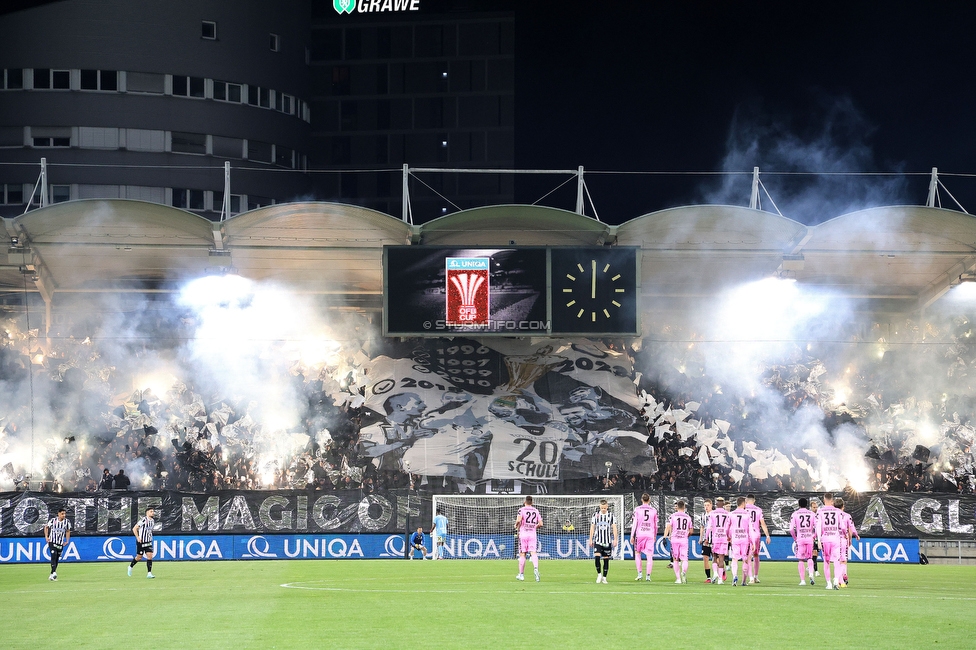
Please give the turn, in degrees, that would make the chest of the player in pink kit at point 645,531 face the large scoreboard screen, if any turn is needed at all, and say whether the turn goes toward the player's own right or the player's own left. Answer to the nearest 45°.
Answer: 0° — they already face it

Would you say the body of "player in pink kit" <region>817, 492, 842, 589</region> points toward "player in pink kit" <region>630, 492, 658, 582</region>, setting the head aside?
no

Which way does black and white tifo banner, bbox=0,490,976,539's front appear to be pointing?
toward the camera

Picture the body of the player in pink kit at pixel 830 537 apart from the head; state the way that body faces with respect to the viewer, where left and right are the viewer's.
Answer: facing away from the viewer

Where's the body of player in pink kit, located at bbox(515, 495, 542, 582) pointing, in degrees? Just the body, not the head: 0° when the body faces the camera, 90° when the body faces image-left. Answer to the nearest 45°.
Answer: approximately 180°

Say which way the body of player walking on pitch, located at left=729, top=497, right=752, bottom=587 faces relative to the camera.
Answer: away from the camera

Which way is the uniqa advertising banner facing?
toward the camera

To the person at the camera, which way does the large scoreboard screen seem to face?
facing the viewer

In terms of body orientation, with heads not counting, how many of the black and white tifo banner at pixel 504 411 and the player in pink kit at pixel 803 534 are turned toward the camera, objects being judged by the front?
1

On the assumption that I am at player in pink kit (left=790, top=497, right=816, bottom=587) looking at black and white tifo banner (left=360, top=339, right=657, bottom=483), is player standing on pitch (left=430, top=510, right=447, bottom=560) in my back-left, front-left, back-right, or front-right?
front-left

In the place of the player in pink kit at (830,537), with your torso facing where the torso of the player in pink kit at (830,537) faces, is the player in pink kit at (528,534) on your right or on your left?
on your left

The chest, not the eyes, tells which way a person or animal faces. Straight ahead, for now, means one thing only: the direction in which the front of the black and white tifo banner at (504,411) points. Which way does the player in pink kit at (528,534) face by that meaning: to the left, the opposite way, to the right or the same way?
the opposite way

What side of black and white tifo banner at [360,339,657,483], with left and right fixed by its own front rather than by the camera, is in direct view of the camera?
front

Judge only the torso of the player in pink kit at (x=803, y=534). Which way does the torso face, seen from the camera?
away from the camera

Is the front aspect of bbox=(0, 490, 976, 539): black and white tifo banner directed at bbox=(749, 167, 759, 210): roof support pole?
no
